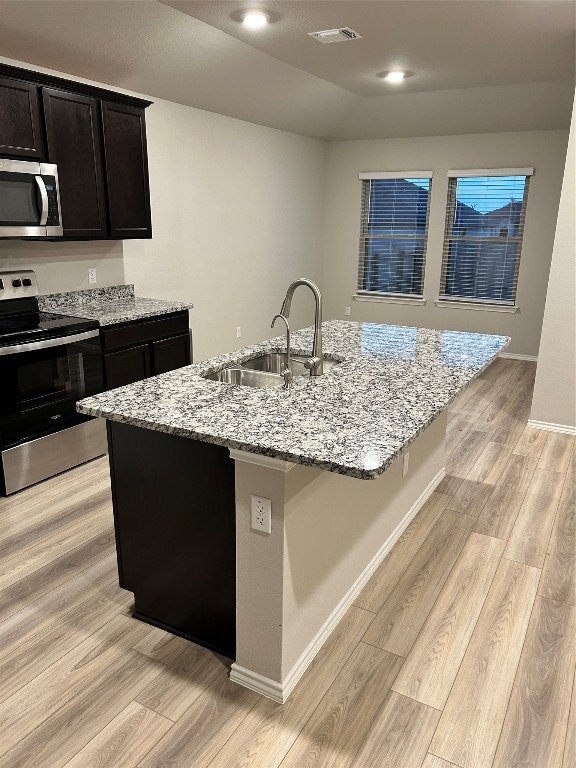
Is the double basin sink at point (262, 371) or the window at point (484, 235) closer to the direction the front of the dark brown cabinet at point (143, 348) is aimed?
the double basin sink

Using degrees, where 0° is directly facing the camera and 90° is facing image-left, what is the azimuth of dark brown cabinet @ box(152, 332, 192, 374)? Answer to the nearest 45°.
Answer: approximately 315°

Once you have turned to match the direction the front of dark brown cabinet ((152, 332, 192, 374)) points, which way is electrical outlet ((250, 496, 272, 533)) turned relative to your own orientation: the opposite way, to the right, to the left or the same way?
to the right

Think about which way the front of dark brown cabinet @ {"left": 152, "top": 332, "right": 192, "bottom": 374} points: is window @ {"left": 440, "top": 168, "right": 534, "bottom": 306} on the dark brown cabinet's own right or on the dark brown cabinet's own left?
on the dark brown cabinet's own left

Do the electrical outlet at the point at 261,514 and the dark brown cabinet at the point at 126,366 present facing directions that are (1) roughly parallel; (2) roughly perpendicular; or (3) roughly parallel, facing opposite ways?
roughly perpendicular

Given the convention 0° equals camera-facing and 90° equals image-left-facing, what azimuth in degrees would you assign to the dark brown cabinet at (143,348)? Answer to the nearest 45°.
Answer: approximately 315°

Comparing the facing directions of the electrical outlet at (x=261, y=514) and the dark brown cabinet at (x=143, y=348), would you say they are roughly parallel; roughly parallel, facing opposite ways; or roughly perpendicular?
roughly perpendicular

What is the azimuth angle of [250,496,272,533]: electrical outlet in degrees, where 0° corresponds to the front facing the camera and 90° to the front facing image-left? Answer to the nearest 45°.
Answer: approximately 45°

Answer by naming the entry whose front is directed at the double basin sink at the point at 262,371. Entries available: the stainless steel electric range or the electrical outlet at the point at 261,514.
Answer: the stainless steel electric range

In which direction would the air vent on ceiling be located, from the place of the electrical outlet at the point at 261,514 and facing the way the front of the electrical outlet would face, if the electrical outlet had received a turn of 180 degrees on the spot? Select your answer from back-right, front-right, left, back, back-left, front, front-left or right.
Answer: front-left

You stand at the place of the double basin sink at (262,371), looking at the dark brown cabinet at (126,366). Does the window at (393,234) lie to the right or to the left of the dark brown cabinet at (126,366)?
right

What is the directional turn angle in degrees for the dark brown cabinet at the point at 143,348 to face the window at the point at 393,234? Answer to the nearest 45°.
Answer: approximately 90° to its left
